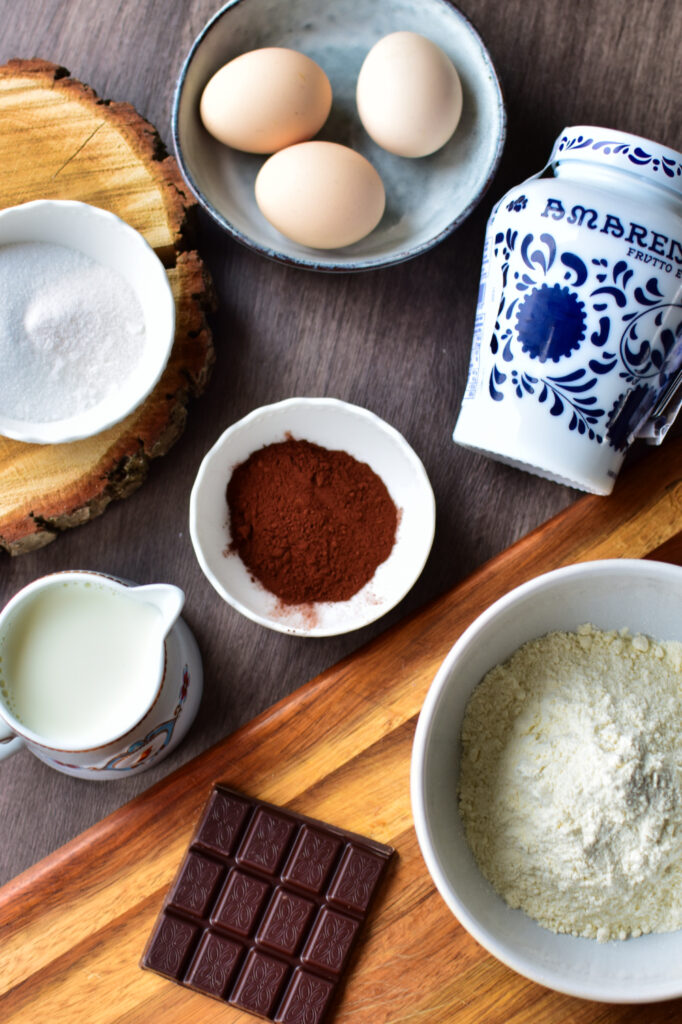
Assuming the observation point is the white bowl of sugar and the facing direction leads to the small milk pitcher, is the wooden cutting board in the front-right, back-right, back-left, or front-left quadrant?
front-left

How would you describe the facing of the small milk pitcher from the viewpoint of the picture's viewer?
facing away from the viewer and to the right of the viewer

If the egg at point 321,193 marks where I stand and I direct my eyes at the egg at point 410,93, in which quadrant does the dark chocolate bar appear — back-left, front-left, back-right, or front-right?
back-right

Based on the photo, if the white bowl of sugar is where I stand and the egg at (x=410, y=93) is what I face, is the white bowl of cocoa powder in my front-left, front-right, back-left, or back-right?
front-right
